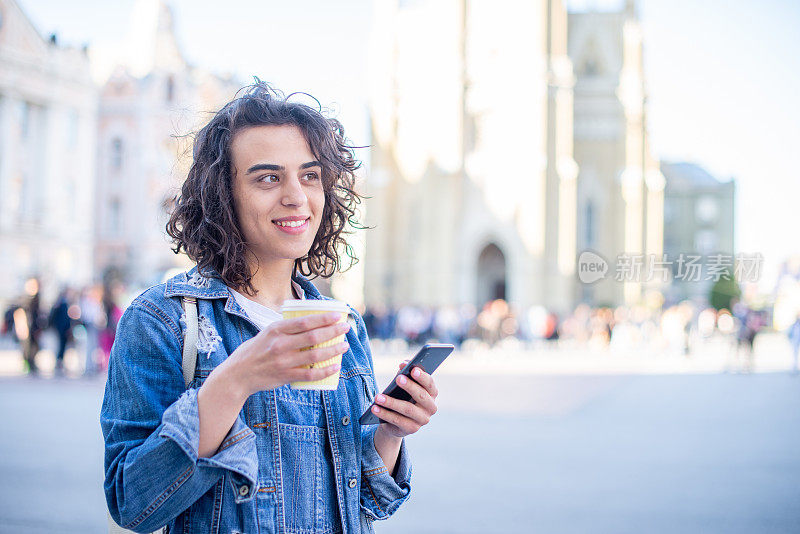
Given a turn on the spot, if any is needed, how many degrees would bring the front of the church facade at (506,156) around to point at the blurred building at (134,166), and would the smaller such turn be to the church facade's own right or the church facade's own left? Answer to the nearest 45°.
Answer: approximately 90° to the church facade's own right

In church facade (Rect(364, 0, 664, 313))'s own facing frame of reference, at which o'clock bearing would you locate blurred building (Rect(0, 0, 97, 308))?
The blurred building is roughly at 2 o'clock from the church facade.

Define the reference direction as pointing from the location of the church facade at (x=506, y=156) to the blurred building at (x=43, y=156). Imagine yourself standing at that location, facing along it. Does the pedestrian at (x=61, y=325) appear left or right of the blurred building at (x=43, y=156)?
left

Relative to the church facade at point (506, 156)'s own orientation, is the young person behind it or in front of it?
in front

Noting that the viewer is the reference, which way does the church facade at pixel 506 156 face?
facing the viewer

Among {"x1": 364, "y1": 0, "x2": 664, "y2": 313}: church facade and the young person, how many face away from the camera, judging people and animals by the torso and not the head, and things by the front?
0

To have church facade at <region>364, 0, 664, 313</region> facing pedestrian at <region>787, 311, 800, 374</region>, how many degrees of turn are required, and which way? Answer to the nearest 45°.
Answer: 0° — it already faces them

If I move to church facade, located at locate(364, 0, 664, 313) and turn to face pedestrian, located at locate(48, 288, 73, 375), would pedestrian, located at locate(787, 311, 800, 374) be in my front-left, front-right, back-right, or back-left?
front-left

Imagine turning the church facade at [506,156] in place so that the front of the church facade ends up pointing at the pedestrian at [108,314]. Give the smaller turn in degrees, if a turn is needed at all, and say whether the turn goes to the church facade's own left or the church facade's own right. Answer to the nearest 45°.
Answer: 0° — it already faces them

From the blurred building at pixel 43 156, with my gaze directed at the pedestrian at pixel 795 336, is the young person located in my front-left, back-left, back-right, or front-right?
front-right

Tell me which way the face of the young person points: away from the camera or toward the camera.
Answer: toward the camera

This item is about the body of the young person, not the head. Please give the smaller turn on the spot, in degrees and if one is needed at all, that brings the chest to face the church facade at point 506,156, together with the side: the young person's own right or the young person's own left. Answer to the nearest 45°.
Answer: approximately 135° to the young person's own left

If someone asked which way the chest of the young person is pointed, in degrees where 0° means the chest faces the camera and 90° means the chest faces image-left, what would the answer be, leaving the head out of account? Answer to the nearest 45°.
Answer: approximately 315°
